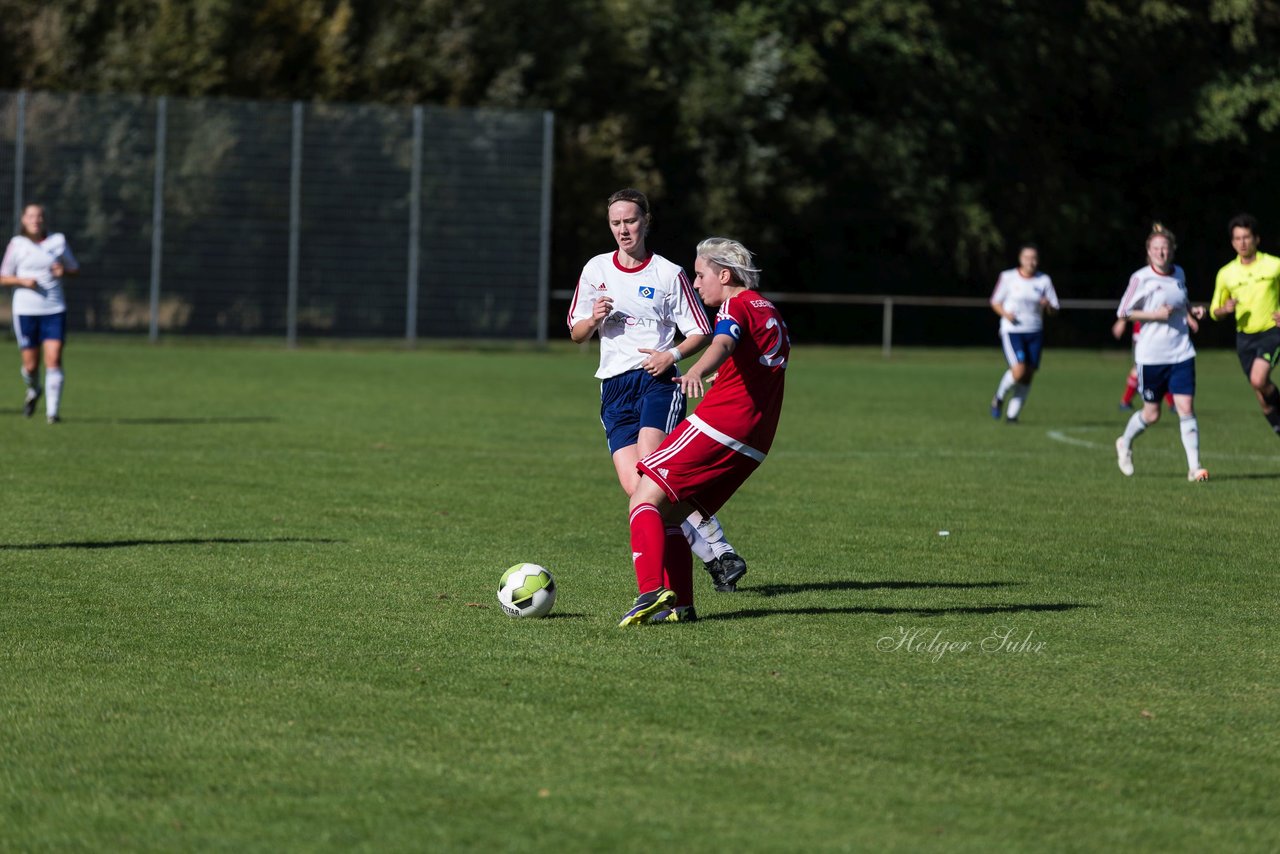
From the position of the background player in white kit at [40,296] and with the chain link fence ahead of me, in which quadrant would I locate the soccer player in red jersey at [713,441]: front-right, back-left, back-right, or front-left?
back-right

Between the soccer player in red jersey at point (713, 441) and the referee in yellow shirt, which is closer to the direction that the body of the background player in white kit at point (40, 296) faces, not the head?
the soccer player in red jersey

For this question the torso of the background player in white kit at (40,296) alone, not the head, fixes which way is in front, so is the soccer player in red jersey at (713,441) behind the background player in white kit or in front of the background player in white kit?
in front

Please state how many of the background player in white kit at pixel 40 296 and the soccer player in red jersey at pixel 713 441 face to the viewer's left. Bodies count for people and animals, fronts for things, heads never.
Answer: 1

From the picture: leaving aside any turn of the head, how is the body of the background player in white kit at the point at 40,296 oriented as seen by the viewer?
toward the camera

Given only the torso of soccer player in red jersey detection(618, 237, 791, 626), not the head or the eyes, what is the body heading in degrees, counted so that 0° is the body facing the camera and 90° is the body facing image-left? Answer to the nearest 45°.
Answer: approximately 90°

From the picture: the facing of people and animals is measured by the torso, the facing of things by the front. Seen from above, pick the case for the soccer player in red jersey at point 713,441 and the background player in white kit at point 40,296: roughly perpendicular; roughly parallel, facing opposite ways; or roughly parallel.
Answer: roughly perpendicular

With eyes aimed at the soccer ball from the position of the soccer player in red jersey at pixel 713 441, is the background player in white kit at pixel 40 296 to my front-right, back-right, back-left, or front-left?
front-right

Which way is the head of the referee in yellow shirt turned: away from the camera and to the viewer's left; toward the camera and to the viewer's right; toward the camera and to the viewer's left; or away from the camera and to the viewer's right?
toward the camera and to the viewer's left

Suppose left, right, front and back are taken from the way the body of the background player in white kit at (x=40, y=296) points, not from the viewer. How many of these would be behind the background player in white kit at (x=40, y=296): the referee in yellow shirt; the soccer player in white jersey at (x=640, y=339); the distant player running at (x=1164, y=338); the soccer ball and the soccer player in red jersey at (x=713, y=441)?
0

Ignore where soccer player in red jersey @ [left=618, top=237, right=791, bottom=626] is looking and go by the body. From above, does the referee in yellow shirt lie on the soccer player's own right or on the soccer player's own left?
on the soccer player's own right

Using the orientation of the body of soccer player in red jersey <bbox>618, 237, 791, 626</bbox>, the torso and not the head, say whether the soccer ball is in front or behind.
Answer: in front

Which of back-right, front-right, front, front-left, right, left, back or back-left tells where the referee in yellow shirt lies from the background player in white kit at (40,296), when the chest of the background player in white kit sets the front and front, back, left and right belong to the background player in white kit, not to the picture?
front-left
